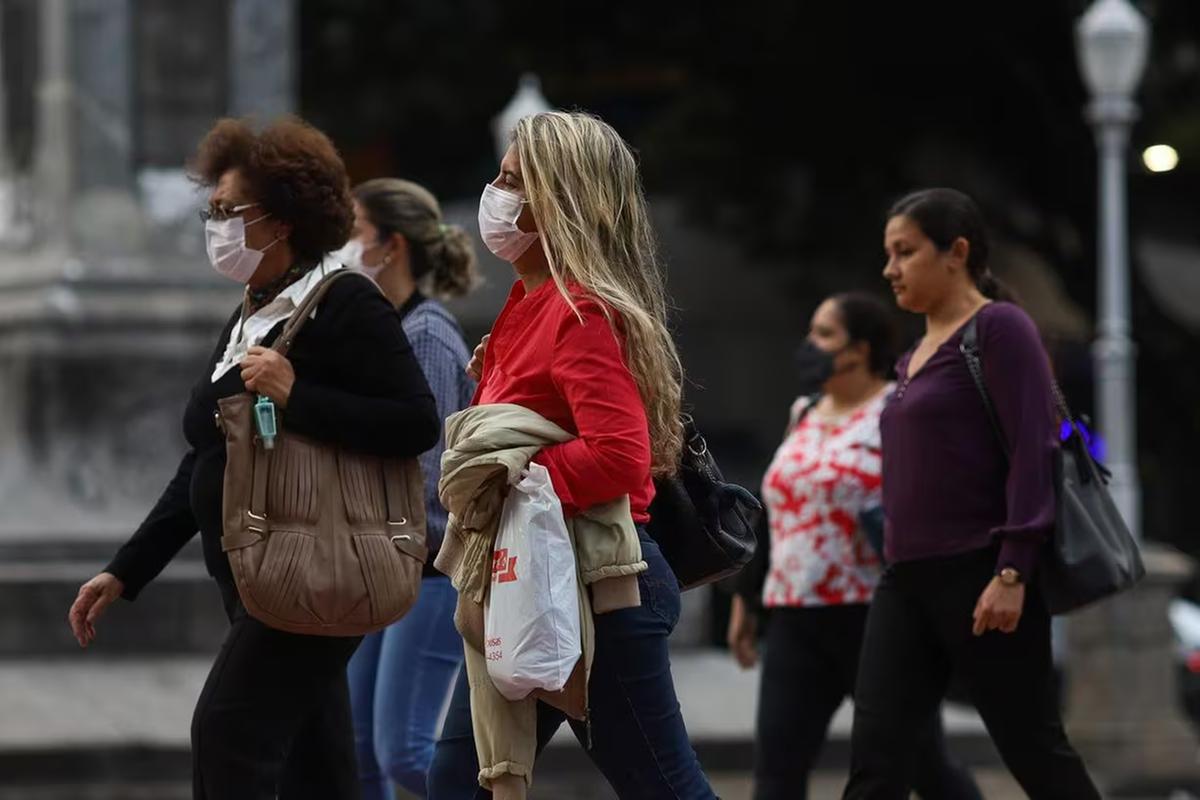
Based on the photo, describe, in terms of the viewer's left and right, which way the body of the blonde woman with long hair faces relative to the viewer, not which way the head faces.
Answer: facing to the left of the viewer

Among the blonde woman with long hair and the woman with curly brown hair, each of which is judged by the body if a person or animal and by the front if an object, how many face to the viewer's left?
2

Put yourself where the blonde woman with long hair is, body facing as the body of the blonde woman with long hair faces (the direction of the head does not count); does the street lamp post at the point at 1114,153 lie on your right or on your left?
on your right

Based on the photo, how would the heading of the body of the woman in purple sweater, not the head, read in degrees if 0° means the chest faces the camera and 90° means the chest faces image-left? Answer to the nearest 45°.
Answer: approximately 45°

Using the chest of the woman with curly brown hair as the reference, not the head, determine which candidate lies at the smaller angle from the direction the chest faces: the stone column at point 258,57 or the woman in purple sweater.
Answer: the stone column

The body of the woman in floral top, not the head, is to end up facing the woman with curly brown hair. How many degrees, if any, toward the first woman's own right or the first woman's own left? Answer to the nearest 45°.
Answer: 0° — they already face them

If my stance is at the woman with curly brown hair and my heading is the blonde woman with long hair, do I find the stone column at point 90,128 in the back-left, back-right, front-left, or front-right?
back-left

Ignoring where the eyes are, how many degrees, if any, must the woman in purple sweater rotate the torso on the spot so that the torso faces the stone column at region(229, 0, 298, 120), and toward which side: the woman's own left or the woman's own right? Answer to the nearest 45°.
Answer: approximately 90° to the woman's own right

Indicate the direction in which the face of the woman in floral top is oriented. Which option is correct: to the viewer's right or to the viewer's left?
to the viewer's left

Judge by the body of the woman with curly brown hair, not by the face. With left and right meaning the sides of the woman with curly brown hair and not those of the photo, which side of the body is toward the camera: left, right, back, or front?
left

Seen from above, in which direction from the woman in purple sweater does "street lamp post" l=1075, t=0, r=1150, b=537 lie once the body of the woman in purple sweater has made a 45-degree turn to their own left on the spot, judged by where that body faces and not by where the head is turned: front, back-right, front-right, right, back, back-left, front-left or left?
back

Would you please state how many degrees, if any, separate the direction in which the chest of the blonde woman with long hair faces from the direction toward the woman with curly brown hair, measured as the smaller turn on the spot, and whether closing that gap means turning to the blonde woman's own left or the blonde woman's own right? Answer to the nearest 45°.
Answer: approximately 45° to the blonde woman's own right

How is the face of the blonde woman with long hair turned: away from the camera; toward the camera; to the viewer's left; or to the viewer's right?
to the viewer's left
